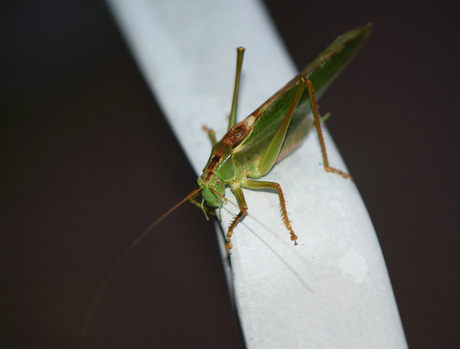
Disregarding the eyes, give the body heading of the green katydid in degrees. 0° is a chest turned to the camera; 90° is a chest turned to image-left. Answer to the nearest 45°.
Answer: approximately 45°
